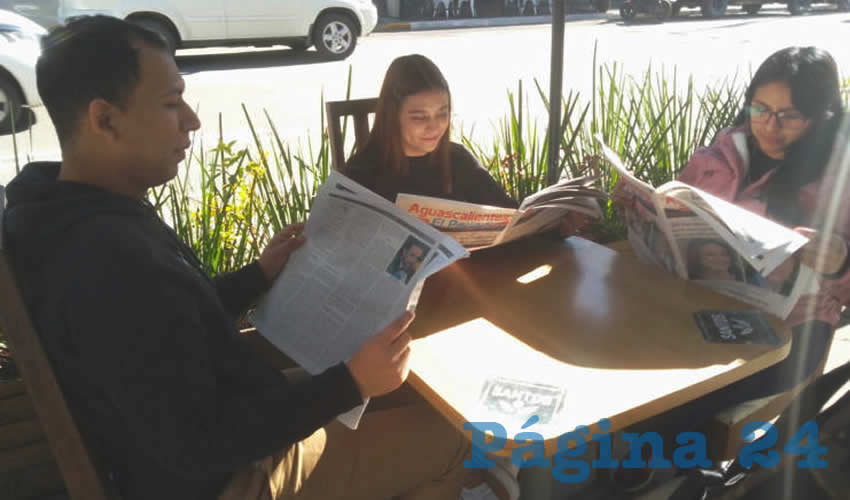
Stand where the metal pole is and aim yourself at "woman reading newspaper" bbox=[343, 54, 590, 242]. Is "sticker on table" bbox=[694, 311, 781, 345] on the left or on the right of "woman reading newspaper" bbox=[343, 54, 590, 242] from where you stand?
left

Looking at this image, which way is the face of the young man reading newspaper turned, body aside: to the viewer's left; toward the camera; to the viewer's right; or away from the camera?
to the viewer's right

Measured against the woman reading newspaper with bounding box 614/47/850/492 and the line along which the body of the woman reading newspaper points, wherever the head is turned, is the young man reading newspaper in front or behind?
in front

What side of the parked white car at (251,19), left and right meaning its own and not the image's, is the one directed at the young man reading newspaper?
right

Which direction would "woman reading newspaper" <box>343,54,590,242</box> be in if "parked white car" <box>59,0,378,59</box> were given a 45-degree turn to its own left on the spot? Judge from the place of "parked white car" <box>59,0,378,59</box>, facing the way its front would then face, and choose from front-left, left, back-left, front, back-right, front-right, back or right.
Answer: back-right

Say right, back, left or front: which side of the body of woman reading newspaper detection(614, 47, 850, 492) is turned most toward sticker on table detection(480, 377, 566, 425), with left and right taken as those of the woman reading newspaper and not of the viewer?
front

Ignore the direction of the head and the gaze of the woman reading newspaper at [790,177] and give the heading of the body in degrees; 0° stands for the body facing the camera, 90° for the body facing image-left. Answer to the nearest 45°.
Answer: approximately 45°

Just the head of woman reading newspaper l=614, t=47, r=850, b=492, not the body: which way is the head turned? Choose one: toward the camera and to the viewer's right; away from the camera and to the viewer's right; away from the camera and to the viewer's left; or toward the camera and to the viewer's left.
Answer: toward the camera and to the viewer's left

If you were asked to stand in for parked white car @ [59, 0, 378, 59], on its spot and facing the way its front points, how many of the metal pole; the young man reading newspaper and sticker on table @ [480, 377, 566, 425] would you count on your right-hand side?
3

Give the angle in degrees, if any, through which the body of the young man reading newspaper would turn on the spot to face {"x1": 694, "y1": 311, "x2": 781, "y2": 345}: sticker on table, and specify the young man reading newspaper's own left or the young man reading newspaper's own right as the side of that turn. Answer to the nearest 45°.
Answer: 0° — they already face it

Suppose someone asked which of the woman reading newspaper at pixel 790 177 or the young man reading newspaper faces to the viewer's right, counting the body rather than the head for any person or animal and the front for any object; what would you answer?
the young man reading newspaper

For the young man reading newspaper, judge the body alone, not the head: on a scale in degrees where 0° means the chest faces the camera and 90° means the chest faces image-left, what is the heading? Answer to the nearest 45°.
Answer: approximately 270°

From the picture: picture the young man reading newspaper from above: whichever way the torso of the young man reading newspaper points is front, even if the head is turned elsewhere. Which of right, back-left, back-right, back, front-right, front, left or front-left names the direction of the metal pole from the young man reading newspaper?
front-left

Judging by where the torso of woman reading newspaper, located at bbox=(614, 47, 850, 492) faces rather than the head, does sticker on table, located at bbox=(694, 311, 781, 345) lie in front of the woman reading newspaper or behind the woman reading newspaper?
in front

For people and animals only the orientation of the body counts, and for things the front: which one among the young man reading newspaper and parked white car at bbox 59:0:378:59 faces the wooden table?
the young man reading newspaper
